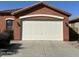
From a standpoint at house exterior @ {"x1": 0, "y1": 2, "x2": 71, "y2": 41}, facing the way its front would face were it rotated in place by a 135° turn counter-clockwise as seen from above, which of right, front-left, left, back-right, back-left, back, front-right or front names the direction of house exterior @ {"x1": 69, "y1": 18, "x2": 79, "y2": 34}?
front

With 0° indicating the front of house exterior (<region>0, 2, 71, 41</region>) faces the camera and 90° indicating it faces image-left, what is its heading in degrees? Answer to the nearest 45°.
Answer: approximately 0°
